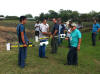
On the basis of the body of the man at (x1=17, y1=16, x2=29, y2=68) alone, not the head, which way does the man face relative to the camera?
to the viewer's right

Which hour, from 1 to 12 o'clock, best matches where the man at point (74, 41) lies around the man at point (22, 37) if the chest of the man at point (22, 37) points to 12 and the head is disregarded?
the man at point (74, 41) is roughly at 12 o'clock from the man at point (22, 37).
